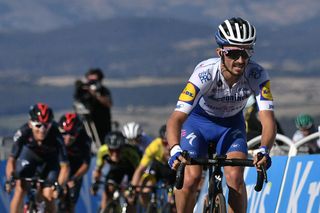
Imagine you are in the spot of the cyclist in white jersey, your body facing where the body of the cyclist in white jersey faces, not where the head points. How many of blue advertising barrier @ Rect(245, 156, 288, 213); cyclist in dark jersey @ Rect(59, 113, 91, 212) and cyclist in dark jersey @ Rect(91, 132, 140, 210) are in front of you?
0

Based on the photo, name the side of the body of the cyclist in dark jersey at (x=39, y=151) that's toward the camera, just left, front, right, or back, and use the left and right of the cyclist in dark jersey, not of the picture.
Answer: front

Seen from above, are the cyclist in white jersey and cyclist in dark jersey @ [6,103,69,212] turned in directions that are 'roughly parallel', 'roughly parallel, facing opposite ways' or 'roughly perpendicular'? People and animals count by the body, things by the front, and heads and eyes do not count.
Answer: roughly parallel

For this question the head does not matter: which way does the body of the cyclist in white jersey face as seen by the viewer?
toward the camera

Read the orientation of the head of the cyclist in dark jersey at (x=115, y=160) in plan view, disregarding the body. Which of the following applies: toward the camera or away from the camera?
toward the camera

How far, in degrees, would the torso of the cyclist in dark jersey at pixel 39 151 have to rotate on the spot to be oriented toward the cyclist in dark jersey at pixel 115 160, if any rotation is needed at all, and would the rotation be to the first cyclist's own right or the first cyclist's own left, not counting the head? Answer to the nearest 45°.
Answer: approximately 135° to the first cyclist's own left

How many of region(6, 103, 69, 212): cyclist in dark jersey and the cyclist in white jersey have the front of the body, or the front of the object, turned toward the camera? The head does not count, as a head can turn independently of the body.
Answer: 2

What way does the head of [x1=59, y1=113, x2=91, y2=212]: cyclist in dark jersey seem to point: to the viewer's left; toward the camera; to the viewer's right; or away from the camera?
toward the camera

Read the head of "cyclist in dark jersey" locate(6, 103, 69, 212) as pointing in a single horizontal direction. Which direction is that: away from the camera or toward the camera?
toward the camera
